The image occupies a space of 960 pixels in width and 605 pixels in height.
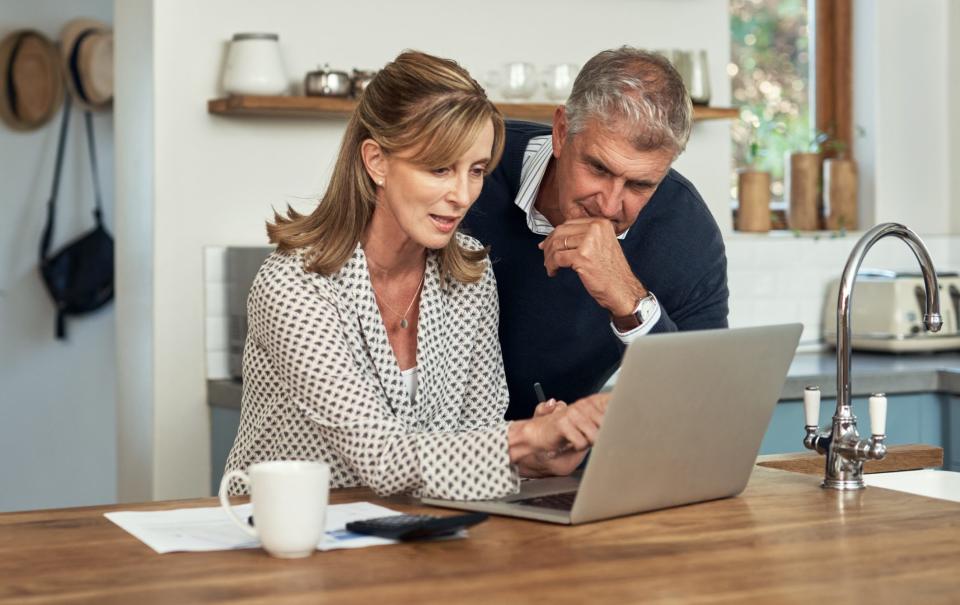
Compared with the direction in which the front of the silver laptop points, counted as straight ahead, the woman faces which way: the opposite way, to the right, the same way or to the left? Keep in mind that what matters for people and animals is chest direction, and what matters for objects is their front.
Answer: the opposite way

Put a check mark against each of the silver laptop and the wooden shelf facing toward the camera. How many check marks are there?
1

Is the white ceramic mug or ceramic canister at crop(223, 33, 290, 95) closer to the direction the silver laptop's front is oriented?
the ceramic canister

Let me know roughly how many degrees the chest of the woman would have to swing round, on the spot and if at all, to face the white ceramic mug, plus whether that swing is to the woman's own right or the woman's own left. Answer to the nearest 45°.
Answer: approximately 45° to the woman's own right

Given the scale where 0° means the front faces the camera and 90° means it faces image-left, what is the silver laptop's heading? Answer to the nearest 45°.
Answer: approximately 135°

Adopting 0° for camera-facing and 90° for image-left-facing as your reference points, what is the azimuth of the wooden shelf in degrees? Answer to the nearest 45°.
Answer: approximately 0°

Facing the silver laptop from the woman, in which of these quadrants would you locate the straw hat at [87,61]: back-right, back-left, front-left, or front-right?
back-left
